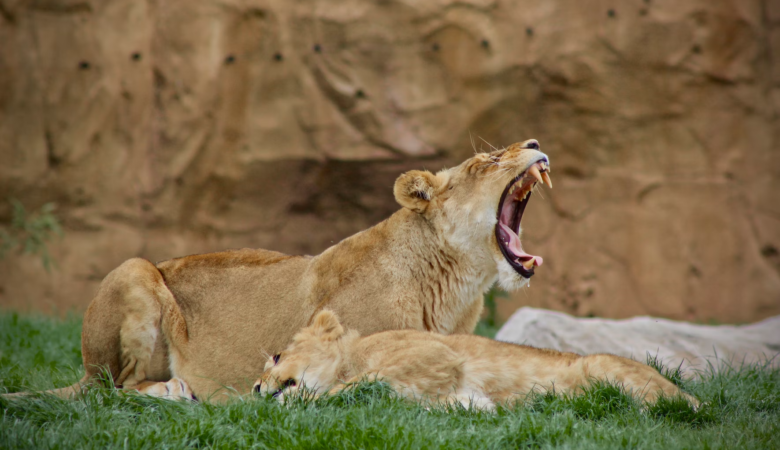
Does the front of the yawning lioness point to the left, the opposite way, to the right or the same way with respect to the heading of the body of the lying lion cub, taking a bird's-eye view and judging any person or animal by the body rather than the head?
the opposite way

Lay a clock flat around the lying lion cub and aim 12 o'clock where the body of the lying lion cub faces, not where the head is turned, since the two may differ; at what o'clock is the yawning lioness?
The yawning lioness is roughly at 2 o'clock from the lying lion cub.

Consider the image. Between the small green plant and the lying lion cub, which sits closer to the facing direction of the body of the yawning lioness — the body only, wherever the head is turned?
the lying lion cub

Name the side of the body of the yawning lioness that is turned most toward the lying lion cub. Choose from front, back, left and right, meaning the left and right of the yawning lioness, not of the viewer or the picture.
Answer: right

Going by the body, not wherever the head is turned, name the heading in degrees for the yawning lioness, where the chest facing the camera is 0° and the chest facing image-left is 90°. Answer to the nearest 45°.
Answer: approximately 270°

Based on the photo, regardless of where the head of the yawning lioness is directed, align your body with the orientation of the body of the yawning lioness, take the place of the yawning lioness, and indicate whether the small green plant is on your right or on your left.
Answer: on your left

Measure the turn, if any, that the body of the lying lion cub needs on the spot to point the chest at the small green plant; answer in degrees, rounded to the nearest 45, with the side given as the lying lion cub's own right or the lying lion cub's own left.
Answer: approximately 45° to the lying lion cub's own right

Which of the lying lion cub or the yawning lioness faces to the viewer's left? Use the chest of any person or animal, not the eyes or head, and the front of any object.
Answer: the lying lion cub

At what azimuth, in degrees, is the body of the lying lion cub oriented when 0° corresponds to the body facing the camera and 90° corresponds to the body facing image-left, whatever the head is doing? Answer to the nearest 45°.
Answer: approximately 90°

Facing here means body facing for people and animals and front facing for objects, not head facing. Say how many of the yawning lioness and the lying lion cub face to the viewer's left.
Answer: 1
